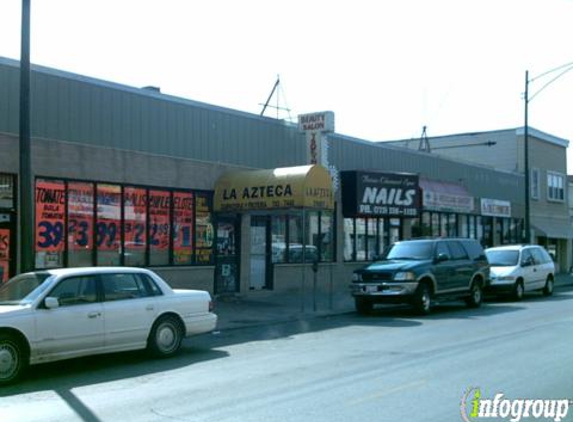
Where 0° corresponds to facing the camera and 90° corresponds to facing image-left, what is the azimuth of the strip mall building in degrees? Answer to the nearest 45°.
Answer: approximately 315°

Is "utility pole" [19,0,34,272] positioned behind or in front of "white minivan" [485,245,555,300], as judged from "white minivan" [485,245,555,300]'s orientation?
in front

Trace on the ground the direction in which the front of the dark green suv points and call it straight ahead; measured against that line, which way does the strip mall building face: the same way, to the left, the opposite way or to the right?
to the left

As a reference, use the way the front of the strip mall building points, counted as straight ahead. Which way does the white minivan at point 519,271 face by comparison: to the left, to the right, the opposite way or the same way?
to the right

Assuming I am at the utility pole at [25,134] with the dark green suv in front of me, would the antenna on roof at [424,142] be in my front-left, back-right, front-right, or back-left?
front-left

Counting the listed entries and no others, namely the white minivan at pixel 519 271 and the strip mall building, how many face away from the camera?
0

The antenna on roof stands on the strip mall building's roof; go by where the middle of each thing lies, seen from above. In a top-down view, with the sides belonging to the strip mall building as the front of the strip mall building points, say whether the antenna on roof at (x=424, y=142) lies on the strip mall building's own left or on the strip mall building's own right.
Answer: on the strip mall building's own left

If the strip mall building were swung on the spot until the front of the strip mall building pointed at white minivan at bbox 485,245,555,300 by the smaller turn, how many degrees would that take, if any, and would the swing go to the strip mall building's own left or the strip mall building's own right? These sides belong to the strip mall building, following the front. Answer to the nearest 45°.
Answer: approximately 90° to the strip mall building's own left

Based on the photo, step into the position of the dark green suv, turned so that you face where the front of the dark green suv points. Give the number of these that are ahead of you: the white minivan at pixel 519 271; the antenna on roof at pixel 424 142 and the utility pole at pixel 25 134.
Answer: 1

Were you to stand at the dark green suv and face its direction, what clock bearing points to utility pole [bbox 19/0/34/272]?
The utility pole is roughly at 12 o'clock from the dark green suv.

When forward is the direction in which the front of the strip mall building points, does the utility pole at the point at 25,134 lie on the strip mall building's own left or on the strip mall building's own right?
on the strip mall building's own right

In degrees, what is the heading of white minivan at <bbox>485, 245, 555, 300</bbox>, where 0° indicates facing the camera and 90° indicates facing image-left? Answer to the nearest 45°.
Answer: approximately 45°

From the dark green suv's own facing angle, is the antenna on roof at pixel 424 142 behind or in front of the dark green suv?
behind

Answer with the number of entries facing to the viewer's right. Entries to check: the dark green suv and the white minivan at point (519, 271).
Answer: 0
